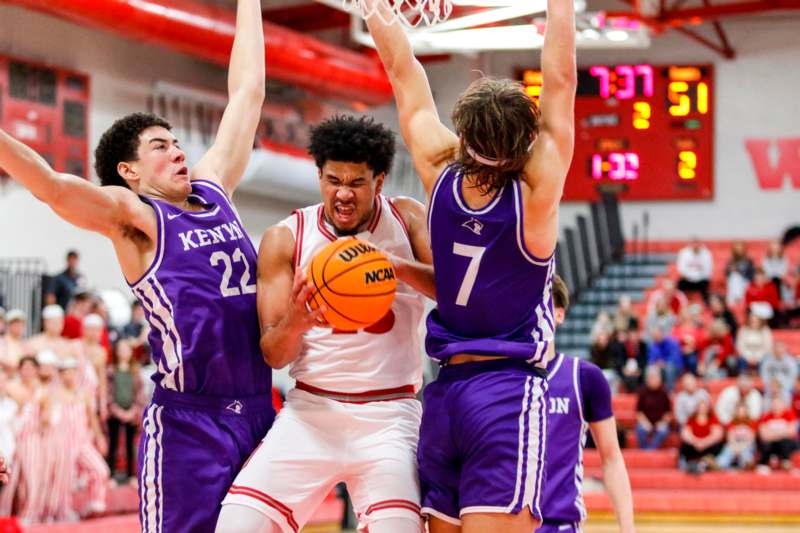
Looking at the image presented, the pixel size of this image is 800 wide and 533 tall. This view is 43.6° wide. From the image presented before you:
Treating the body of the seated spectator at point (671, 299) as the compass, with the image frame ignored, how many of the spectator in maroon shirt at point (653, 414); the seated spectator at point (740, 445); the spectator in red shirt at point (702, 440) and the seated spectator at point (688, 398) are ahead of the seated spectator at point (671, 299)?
4

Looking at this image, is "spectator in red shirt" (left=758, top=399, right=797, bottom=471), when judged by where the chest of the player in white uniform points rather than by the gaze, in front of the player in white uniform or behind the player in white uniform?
behind

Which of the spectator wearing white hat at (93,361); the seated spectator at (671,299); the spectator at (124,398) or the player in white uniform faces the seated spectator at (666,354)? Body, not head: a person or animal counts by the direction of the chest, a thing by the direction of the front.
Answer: the seated spectator at (671,299)

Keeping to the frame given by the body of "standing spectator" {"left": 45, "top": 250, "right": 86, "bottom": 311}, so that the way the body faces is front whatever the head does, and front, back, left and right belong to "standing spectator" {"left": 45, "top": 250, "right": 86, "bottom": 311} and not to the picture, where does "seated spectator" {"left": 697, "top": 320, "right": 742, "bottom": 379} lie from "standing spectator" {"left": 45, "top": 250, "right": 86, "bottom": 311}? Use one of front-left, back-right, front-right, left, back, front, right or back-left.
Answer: front-left

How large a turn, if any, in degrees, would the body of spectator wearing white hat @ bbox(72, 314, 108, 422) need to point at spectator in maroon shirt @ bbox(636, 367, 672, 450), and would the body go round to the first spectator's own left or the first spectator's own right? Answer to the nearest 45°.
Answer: approximately 90° to the first spectator's own left

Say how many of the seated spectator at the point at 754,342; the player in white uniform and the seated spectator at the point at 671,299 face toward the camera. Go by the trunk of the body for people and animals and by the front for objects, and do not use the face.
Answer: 3

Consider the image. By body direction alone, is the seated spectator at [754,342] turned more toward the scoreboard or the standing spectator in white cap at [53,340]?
the standing spectator in white cap

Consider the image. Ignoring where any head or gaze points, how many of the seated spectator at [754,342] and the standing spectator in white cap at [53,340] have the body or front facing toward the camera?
2

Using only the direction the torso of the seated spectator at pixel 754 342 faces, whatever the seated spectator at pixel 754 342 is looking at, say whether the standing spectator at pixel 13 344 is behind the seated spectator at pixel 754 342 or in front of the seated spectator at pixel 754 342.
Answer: in front

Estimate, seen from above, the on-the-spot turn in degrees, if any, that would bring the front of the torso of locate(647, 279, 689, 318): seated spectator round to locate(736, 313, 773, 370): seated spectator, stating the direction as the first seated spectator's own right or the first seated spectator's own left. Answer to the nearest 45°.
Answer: approximately 45° to the first seated spectator's own left

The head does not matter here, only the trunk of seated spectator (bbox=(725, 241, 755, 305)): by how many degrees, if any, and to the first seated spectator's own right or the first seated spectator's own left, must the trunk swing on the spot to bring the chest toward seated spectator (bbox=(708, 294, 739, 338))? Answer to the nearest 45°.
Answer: approximately 45° to the first seated spectator's own left

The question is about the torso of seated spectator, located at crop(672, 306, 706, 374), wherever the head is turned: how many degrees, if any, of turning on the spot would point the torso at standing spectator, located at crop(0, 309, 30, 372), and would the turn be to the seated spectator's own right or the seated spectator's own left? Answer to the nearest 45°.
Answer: approximately 45° to the seated spectator's own right
